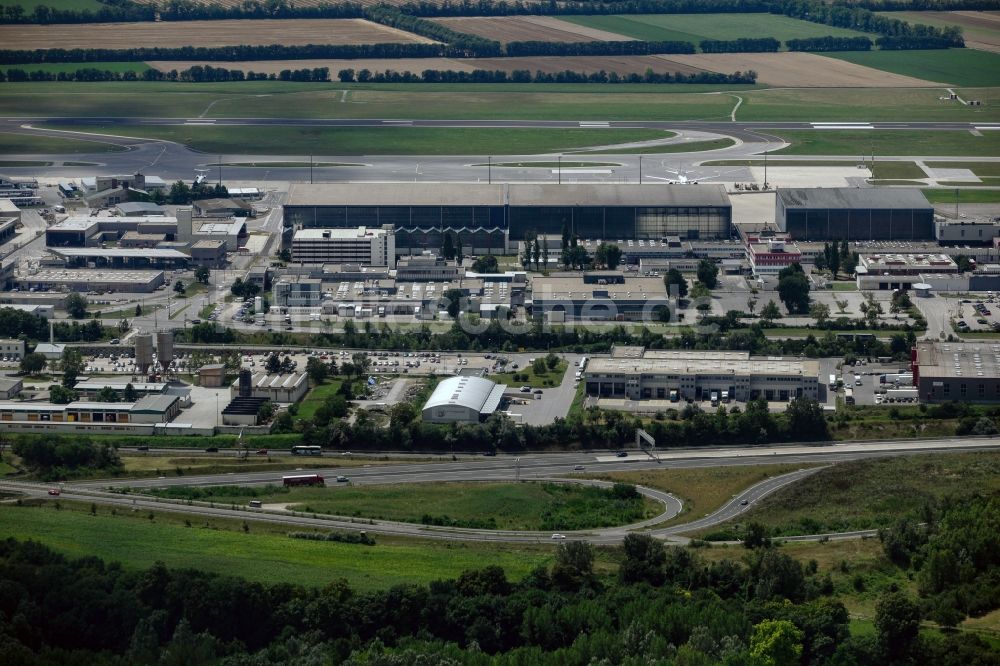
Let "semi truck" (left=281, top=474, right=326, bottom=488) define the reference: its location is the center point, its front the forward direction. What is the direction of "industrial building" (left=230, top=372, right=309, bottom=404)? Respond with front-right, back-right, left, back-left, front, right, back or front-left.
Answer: left

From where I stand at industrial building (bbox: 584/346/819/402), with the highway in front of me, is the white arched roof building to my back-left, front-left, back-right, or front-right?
front-right

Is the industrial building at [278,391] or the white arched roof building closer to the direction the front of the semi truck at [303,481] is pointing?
the white arched roof building

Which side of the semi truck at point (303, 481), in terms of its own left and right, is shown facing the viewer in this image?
right

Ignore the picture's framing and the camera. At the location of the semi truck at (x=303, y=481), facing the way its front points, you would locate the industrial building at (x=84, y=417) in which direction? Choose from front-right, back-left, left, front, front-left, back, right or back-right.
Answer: back-left

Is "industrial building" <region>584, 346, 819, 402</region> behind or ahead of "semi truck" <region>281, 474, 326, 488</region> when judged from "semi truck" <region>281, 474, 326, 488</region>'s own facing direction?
ahead

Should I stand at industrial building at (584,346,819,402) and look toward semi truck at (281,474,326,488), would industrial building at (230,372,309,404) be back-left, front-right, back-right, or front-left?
front-right

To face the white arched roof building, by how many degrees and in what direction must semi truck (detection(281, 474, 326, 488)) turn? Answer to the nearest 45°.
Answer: approximately 45° to its left
